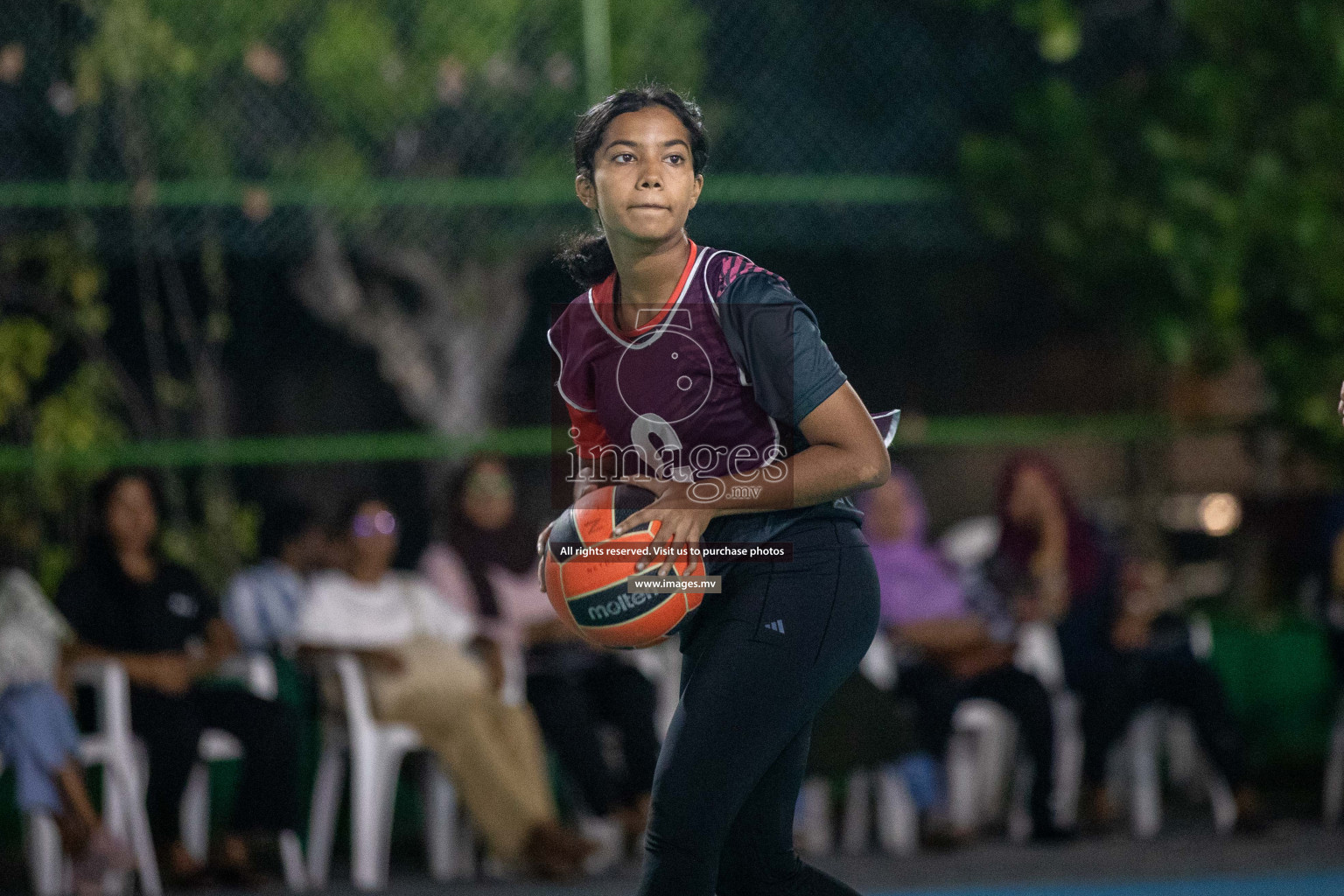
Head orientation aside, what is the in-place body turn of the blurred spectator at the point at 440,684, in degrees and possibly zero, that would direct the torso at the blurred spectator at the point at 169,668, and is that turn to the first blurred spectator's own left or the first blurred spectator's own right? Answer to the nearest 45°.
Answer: approximately 135° to the first blurred spectator's own right

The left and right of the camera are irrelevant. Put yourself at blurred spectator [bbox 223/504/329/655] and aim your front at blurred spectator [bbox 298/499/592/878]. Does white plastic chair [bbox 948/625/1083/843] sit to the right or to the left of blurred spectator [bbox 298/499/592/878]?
left

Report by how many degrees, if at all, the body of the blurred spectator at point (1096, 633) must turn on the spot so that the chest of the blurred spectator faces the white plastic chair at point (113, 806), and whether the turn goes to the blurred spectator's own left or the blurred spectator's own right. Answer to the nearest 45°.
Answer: approximately 45° to the blurred spectator's own right

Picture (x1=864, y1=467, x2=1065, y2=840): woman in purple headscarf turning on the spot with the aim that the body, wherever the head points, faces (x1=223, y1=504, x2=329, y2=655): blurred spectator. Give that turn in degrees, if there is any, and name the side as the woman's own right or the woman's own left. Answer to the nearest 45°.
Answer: approximately 135° to the woman's own right

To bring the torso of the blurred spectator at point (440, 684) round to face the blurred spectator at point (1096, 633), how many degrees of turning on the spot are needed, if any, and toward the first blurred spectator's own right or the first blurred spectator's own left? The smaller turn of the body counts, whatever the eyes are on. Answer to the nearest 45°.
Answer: approximately 45° to the first blurred spectator's own left

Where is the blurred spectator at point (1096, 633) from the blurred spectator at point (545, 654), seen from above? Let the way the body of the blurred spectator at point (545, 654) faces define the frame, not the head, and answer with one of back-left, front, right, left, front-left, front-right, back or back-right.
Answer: front-left

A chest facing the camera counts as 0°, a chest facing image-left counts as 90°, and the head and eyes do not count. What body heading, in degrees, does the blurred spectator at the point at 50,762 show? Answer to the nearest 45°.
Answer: approximately 315°

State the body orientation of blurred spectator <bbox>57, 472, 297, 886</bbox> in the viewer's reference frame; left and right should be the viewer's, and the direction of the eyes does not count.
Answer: facing the viewer and to the right of the viewer

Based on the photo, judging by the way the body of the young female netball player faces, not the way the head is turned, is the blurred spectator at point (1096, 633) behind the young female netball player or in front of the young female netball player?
behind

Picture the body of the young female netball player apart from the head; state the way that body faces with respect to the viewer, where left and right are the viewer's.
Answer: facing the viewer and to the left of the viewer

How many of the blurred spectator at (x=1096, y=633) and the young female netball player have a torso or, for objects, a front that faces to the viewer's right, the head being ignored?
0

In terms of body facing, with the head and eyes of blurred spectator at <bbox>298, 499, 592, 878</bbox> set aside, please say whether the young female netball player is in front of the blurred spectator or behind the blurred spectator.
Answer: in front

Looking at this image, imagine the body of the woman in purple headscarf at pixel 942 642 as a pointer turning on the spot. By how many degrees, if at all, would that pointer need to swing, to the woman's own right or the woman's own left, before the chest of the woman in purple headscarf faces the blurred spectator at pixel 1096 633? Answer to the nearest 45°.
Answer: approximately 90° to the woman's own left
